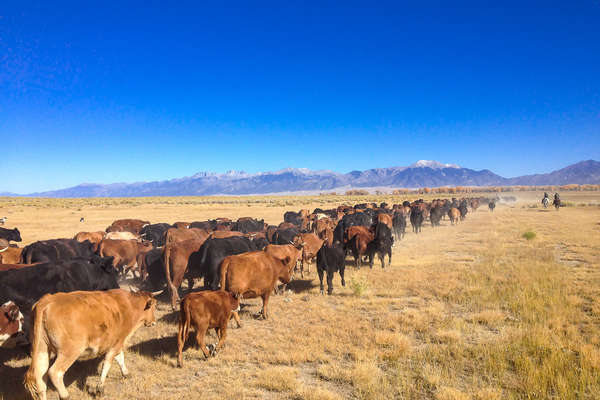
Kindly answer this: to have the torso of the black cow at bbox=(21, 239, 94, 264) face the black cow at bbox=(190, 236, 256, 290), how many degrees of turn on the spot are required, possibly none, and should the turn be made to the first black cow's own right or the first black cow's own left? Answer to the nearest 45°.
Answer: approximately 45° to the first black cow's own right

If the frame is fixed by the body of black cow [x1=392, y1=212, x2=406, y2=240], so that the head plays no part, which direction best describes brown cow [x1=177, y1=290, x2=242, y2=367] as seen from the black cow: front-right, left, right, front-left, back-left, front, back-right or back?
back

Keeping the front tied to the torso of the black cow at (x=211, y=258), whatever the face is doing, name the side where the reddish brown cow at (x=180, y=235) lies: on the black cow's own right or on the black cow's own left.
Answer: on the black cow's own left

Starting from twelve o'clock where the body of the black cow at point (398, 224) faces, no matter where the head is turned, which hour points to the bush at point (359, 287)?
The bush is roughly at 6 o'clock from the black cow.

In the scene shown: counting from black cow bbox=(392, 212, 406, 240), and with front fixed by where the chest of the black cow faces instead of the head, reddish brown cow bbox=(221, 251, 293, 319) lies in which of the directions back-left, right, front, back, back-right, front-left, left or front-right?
back

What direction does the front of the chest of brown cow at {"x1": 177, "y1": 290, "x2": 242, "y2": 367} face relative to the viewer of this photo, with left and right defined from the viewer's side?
facing away from the viewer and to the right of the viewer

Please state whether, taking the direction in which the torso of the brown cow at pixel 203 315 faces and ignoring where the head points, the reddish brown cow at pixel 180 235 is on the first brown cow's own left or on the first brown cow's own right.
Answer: on the first brown cow's own left
